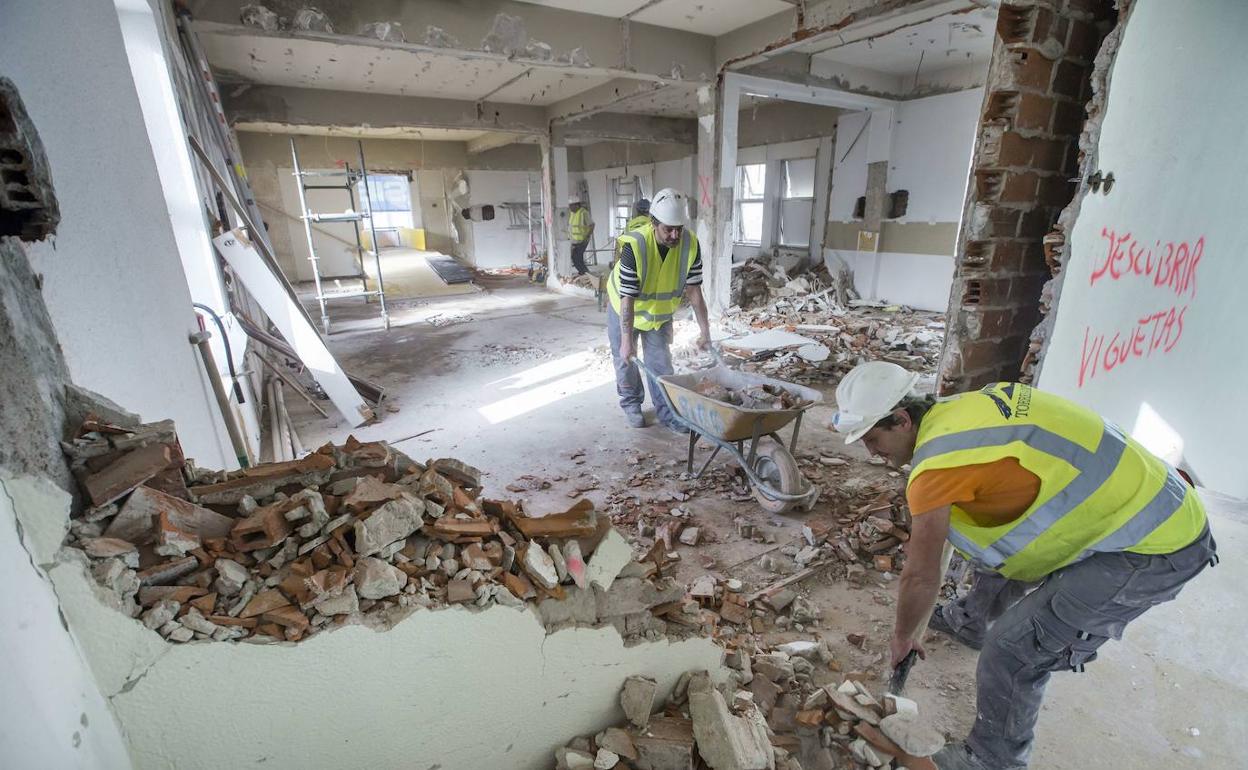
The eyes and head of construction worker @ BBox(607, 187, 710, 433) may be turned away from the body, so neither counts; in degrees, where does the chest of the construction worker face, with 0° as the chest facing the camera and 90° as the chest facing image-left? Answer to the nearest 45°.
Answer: approximately 315°

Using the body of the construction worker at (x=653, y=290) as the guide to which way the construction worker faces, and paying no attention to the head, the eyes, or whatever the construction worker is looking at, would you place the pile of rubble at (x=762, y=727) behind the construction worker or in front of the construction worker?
in front

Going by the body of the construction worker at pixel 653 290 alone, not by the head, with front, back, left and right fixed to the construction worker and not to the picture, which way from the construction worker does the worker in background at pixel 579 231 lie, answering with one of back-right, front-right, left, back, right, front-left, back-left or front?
back-left

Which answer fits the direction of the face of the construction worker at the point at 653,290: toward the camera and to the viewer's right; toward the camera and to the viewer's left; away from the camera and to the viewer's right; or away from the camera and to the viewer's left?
toward the camera and to the viewer's right

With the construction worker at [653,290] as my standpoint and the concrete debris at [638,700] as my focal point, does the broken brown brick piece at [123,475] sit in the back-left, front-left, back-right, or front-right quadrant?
front-right

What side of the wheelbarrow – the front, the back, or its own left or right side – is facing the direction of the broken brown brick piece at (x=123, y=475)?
right

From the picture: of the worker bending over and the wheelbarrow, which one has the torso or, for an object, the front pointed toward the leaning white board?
the worker bending over

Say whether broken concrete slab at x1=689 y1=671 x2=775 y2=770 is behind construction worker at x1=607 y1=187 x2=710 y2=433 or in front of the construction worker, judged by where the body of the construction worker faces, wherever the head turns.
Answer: in front

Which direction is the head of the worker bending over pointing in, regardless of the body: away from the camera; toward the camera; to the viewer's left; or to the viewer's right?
to the viewer's left

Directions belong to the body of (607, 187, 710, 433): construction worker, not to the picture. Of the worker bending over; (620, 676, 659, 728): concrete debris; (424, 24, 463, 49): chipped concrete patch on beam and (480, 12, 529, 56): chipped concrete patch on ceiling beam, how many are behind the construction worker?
2

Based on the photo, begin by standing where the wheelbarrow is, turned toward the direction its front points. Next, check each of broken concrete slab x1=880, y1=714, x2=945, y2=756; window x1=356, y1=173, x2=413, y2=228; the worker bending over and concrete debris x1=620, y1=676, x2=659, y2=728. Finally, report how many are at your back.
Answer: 1

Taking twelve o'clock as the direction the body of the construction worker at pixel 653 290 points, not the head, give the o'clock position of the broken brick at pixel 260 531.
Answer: The broken brick is roughly at 2 o'clock from the construction worker.

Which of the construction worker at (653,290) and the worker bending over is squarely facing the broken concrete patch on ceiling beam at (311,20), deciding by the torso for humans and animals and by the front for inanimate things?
the worker bending over

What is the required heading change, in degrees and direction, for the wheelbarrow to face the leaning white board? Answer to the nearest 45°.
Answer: approximately 135° to its right

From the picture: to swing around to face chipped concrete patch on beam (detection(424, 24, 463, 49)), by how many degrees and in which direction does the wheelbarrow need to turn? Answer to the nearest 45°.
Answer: approximately 180°

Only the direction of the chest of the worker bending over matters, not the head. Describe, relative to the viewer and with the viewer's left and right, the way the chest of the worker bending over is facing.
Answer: facing to the left of the viewer

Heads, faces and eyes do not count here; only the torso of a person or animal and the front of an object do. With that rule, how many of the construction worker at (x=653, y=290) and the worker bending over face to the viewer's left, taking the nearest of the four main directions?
1

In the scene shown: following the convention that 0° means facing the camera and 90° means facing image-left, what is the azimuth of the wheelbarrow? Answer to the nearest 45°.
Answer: approximately 315°
